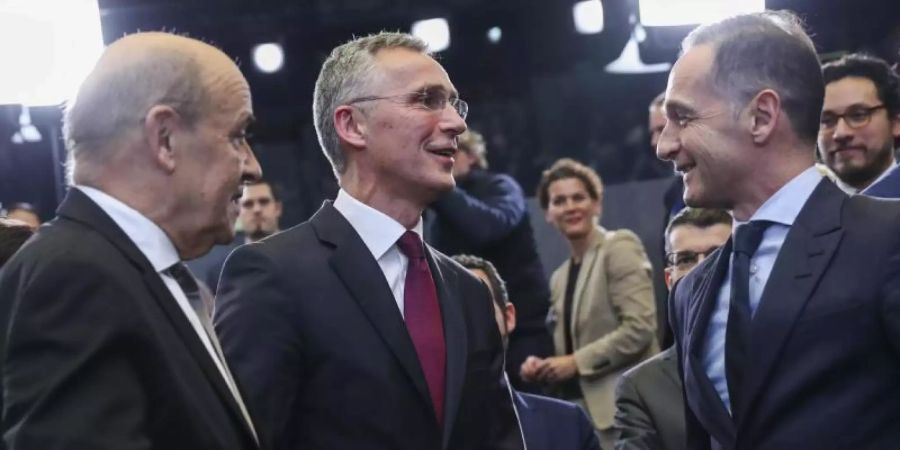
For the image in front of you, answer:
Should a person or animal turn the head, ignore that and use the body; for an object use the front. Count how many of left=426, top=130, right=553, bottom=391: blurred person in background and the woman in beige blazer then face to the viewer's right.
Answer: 0

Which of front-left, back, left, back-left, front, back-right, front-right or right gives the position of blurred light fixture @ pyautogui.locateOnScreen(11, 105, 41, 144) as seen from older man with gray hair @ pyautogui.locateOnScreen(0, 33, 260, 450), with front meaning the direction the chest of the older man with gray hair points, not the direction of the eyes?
left

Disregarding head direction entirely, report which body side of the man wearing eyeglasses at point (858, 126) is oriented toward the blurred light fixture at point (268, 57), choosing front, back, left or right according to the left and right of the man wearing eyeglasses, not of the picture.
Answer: right

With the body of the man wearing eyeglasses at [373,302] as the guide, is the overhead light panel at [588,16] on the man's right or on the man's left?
on the man's left

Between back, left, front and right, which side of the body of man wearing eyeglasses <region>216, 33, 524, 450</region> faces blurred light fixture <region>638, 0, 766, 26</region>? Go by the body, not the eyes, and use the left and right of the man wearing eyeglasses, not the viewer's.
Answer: left

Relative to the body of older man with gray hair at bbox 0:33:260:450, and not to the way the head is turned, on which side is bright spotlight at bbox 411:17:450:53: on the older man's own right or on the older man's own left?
on the older man's own left

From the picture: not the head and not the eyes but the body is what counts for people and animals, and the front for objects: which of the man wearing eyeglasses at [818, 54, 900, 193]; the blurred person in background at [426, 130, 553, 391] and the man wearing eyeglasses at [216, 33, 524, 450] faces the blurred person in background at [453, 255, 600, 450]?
the man wearing eyeglasses at [818, 54, 900, 193]

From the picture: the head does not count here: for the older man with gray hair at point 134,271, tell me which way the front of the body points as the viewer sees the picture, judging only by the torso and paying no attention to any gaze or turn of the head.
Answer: to the viewer's right

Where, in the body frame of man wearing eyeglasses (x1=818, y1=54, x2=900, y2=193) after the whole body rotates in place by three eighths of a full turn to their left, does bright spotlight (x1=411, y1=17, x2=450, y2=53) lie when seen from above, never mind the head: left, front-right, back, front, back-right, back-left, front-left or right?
back-left

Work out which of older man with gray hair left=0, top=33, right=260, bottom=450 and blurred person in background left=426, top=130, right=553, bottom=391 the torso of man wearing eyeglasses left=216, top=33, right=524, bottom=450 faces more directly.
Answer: the older man with gray hair

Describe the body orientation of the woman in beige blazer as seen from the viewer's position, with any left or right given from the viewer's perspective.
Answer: facing the viewer and to the left of the viewer

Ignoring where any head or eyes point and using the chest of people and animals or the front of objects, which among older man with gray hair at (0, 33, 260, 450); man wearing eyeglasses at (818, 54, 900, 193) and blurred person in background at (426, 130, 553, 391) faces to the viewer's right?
the older man with gray hair

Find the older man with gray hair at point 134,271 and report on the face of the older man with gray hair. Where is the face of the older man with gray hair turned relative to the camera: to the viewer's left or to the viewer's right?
to the viewer's right

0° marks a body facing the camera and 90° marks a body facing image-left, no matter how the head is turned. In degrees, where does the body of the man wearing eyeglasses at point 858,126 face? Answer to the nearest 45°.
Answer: approximately 45°
